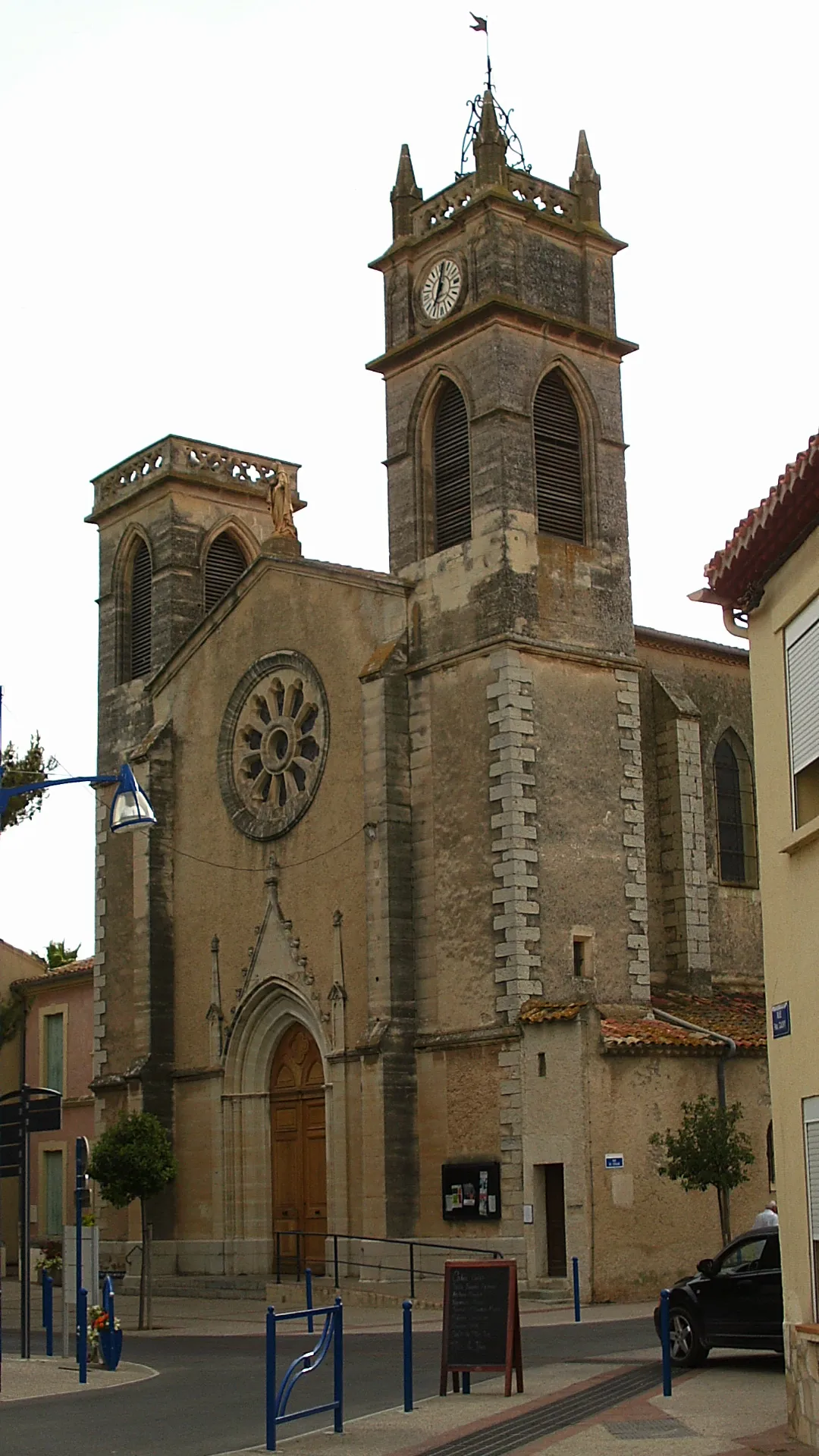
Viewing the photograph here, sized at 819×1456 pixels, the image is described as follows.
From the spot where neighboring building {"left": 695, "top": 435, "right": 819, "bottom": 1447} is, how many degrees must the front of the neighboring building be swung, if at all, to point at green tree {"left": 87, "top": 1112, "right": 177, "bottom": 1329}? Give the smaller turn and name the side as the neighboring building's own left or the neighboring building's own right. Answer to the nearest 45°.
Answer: approximately 90° to the neighboring building's own right

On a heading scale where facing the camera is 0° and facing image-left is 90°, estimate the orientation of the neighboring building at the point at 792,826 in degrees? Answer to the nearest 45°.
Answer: approximately 45°

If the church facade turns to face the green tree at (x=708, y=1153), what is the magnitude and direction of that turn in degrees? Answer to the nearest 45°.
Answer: approximately 90° to its left

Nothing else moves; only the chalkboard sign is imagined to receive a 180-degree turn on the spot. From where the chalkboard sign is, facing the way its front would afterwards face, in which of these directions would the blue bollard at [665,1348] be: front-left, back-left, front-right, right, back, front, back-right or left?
right

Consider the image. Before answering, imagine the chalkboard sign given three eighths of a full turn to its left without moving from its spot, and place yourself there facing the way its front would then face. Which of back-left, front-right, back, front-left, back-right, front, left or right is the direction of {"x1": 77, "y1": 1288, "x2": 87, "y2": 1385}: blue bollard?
left

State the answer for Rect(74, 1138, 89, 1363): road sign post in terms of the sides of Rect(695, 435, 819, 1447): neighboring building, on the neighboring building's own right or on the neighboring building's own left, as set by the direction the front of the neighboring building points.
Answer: on the neighboring building's own right

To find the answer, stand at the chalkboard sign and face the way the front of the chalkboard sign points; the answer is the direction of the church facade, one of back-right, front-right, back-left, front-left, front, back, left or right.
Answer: back
